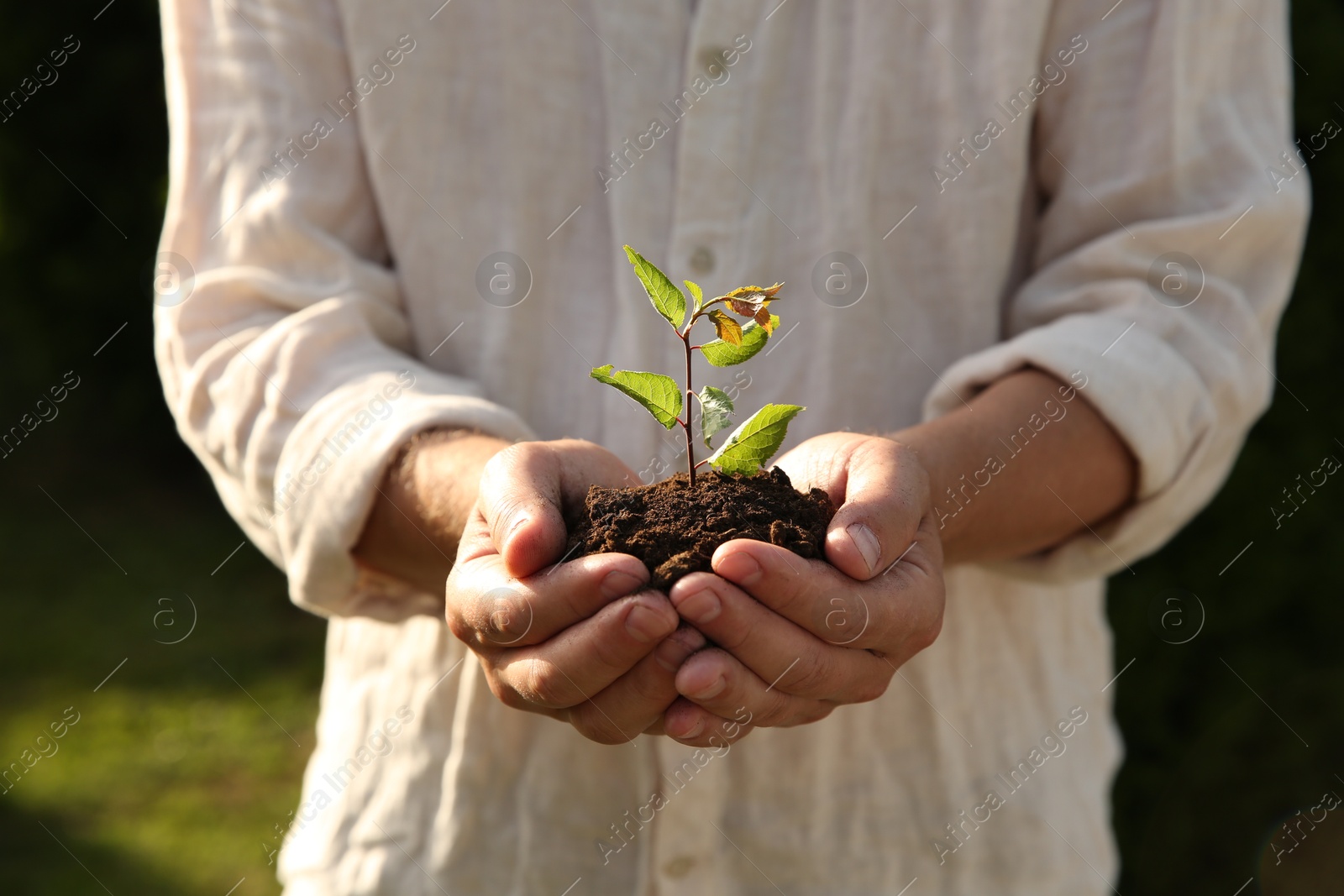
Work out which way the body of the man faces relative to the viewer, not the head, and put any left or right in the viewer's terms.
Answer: facing the viewer
